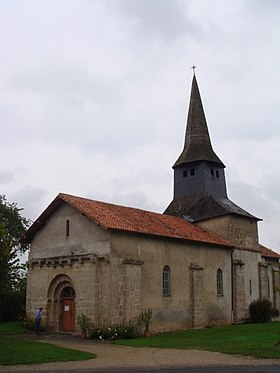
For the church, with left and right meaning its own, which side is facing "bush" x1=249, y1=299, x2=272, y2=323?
back

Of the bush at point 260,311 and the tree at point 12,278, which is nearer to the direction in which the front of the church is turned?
the tree

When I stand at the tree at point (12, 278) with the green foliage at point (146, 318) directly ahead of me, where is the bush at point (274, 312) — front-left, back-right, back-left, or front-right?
front-left

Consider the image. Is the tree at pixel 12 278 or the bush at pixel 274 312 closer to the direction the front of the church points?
the tree

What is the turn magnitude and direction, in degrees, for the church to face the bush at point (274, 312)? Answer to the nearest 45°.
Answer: approximately 180°

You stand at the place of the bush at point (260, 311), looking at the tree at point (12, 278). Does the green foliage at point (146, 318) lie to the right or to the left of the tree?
left

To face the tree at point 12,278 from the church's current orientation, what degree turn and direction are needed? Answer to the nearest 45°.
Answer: approximately 90° to its right

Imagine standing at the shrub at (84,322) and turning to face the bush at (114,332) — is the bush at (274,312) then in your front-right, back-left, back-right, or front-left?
front-left

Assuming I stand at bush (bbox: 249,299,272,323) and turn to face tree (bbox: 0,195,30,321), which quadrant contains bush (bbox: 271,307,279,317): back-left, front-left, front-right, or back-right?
back-right

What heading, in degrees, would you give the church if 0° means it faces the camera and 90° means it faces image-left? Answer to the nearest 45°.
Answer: approximately 45°

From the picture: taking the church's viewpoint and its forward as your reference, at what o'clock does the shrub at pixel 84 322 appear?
The shrub is roughly at 12 o'clock from the church.

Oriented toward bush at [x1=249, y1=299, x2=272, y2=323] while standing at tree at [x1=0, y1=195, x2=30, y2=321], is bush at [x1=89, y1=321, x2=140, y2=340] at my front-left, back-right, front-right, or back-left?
front-right
